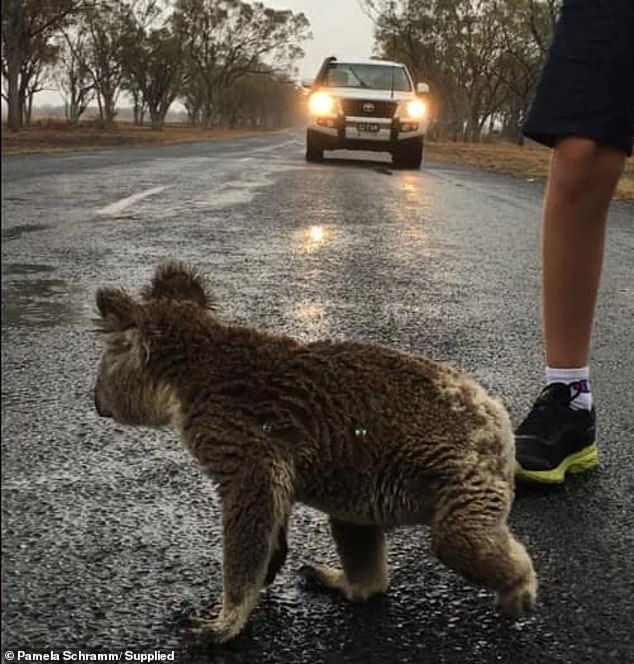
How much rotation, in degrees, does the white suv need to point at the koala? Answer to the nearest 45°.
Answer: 0° — it already faces it

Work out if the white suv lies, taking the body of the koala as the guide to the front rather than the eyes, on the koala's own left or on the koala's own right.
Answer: on the koala's own right

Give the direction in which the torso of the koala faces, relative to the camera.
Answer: to the viewer's left

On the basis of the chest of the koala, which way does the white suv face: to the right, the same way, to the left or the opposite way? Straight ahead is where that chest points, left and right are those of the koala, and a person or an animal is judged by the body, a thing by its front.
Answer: to the left

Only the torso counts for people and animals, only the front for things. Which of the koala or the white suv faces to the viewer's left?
the koala

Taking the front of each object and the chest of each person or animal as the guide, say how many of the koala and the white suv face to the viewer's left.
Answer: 1

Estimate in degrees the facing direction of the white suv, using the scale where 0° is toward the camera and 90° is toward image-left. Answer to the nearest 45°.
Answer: approximately 0°
